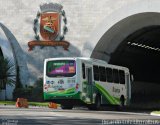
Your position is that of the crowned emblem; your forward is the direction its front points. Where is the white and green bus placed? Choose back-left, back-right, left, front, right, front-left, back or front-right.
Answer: front

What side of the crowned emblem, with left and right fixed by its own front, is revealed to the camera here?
front

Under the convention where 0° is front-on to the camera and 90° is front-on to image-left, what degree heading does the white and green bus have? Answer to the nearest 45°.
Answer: approximately 225°

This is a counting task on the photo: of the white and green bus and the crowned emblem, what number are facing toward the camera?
1

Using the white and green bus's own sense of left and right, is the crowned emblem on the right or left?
on its left

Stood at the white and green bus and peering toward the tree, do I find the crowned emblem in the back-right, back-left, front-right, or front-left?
front-right
